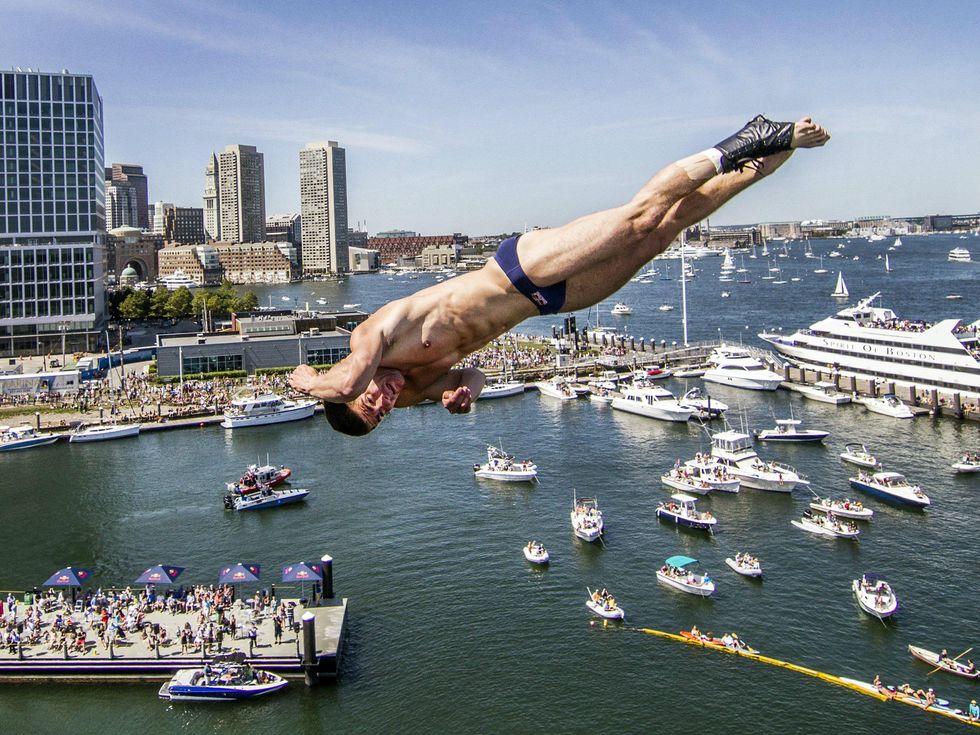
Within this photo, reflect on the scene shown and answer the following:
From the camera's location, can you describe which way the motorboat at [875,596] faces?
facing the viewer and to the right of the viewer

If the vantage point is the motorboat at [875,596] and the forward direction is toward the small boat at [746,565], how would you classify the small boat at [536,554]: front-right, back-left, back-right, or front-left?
front-left

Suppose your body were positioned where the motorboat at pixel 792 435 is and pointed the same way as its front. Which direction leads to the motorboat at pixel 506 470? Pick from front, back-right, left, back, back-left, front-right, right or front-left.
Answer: back-right

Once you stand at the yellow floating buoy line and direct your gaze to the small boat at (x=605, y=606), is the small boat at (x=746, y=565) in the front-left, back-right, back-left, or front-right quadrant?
front-right

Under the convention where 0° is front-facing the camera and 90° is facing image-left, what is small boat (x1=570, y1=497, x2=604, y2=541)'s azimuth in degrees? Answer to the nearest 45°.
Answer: approximately 0°

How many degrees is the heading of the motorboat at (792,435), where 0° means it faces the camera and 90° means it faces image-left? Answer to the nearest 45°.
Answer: approximately 270°

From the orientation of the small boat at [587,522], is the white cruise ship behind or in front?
behind

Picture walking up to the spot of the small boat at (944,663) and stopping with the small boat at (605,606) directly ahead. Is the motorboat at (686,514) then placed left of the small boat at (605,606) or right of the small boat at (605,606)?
right

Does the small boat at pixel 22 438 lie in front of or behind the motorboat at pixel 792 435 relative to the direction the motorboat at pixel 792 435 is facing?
behind

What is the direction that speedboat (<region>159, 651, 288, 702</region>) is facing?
to the viewer's right

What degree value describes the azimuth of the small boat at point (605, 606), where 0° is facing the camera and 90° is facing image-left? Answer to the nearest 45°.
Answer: approximately 315°

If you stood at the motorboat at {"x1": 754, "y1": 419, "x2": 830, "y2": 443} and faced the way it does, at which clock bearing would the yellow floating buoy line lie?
The yellow floating buoy line is roughly at 3 o'clock from the motorboat.

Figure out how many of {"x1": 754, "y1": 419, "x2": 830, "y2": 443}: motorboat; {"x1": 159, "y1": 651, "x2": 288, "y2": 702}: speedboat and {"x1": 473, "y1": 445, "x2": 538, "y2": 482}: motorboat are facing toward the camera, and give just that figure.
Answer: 0

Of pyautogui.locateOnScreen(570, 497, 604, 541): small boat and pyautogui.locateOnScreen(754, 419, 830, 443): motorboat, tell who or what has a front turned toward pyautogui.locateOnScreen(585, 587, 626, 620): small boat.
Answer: pyautogui.locateOnScreen(570, 497, 604, 541): small boat

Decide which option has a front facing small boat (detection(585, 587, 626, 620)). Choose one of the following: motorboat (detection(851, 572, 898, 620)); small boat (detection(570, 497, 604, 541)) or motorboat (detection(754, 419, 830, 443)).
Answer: small boat (detection(570, 497, 604, 541))

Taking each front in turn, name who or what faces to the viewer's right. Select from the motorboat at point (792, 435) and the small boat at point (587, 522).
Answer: the motorboat

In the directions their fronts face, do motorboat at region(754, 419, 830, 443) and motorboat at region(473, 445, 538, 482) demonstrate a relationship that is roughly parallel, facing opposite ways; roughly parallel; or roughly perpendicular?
roughly parallel

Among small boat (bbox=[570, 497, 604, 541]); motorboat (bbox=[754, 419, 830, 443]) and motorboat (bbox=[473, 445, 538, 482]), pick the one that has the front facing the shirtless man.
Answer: the small boat
